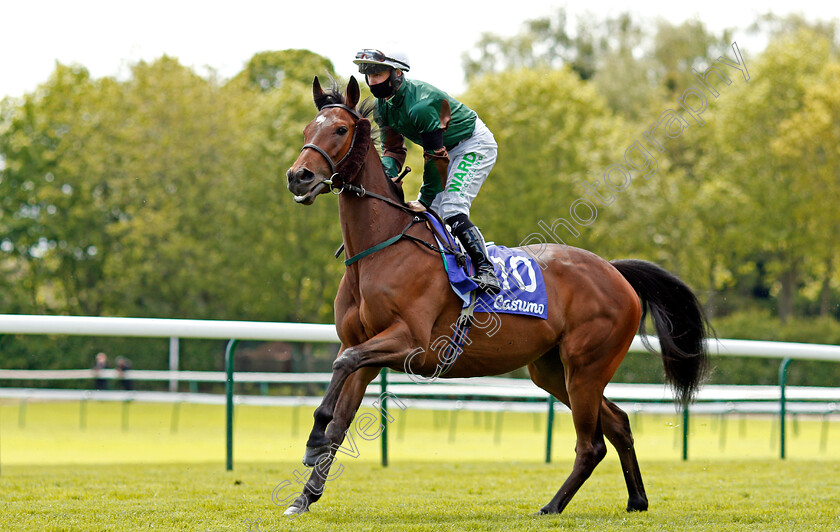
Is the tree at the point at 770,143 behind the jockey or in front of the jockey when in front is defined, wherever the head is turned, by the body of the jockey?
behind

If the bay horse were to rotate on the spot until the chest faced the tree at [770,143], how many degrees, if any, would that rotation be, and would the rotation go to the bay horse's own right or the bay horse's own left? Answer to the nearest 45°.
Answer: approximately 90° to the bay horse's own right

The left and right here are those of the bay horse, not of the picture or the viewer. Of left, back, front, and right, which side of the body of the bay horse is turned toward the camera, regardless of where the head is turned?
left

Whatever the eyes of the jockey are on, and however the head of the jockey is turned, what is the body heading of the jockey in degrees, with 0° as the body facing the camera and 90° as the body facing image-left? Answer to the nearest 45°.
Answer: approximately 45°
